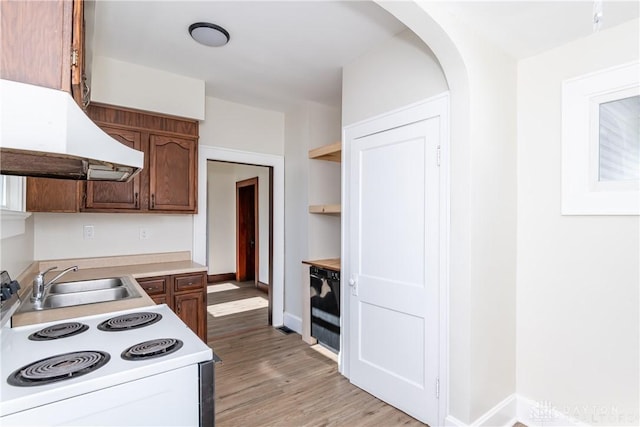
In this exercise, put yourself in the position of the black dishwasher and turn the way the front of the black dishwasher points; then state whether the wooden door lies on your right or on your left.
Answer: on your right

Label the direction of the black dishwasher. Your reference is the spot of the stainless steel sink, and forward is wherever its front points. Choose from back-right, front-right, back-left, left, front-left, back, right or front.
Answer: front

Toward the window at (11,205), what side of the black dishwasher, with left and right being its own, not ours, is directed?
front

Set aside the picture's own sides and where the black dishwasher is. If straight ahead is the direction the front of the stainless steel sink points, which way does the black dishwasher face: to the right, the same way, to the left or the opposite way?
the opposite way

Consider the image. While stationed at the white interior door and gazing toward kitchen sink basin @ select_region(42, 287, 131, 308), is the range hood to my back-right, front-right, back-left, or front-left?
front-left

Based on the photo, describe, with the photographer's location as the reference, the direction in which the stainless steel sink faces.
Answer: facing to the right of the viewer

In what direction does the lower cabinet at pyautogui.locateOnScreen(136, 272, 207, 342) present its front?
toward the camera

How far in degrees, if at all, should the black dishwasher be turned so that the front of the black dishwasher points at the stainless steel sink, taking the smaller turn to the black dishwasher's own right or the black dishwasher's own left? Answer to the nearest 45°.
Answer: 0° — it already faces it

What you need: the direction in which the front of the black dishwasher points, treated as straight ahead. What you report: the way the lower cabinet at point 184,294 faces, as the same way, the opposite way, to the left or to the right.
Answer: to the left

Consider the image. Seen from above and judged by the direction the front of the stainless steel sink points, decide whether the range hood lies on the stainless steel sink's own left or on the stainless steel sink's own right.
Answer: on the stainless steel sink's own right

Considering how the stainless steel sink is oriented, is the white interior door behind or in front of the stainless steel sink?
in front

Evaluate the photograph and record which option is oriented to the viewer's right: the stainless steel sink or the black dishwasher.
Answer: the stainless steel sink

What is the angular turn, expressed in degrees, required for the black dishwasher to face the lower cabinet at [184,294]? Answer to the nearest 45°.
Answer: approximately 45° to its right

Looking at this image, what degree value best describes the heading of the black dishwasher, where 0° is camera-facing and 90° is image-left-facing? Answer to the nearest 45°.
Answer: approximately 45°

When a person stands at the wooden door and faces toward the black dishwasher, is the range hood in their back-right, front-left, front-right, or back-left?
front-right
